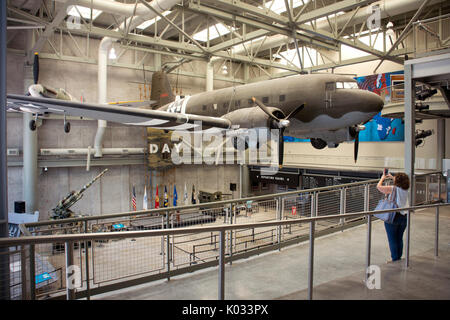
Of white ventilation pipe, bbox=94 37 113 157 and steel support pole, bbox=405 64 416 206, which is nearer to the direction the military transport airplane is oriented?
the steel support pole

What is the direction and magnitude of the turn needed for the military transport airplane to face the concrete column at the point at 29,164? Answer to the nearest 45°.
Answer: approximately 180°

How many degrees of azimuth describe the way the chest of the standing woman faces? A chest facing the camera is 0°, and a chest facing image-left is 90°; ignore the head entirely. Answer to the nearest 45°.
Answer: approximately 135°

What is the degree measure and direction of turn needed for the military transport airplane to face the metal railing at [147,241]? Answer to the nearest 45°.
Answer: approximately 90° to its right

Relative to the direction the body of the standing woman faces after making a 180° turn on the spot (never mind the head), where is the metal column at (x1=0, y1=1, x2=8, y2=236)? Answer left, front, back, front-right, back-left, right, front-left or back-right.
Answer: right

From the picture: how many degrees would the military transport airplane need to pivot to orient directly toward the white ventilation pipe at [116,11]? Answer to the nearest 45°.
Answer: approximately 180°

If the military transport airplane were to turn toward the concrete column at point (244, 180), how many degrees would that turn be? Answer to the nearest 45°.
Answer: approximately 135° to its left

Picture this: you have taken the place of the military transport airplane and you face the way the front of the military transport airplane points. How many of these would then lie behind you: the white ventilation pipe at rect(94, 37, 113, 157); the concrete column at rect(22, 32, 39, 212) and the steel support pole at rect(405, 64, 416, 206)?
2

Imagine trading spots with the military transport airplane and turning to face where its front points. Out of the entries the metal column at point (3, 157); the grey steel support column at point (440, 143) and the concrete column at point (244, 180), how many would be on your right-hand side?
1

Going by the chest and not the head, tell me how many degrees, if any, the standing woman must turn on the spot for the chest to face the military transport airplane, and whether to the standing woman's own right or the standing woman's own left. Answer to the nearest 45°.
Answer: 0° — they already face it

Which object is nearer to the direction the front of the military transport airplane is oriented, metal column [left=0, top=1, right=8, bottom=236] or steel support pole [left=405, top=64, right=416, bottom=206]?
the steel support pole
